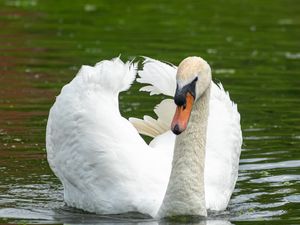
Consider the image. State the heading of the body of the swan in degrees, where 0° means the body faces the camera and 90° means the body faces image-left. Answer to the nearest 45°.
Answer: approximately 0°
